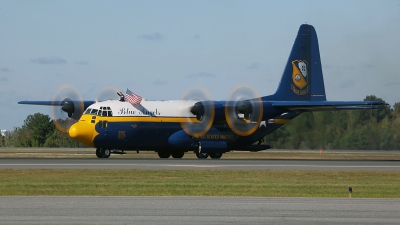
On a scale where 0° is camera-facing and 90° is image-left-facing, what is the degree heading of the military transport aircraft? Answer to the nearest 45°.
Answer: approximately 45°
